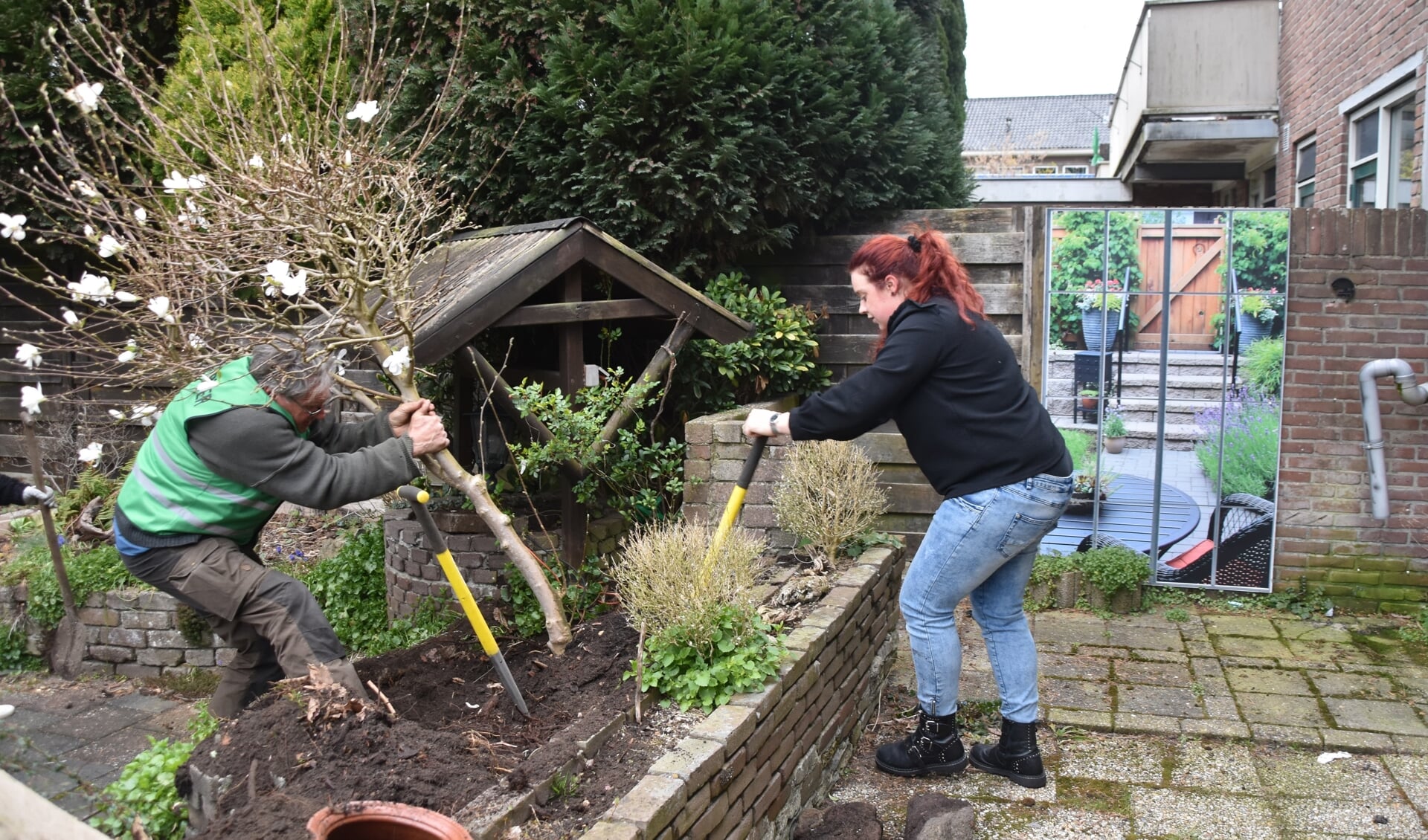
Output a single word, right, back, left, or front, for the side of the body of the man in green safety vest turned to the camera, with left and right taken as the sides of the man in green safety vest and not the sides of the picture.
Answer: right

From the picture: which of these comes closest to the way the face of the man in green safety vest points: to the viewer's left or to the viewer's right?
to the viewer's right

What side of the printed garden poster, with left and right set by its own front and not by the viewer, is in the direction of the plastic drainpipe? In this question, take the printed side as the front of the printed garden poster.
left

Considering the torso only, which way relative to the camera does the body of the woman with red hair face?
to the viewer's left

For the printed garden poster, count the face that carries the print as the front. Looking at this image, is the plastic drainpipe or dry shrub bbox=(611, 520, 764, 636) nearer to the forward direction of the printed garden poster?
the dry shrub

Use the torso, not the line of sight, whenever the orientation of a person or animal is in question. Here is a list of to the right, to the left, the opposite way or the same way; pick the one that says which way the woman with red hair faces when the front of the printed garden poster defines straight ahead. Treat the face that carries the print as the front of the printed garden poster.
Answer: to the right

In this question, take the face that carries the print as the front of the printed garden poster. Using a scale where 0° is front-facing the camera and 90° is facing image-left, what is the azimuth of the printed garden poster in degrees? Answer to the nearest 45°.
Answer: approximately 0°

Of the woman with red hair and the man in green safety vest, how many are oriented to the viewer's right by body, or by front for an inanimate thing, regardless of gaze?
1

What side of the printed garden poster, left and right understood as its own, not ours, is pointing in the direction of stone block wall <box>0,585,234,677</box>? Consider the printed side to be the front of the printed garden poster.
right
